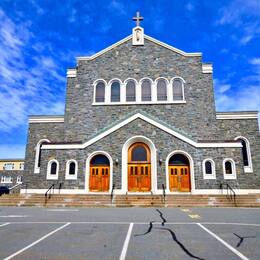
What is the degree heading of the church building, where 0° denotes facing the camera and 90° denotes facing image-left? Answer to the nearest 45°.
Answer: approximately 0°
